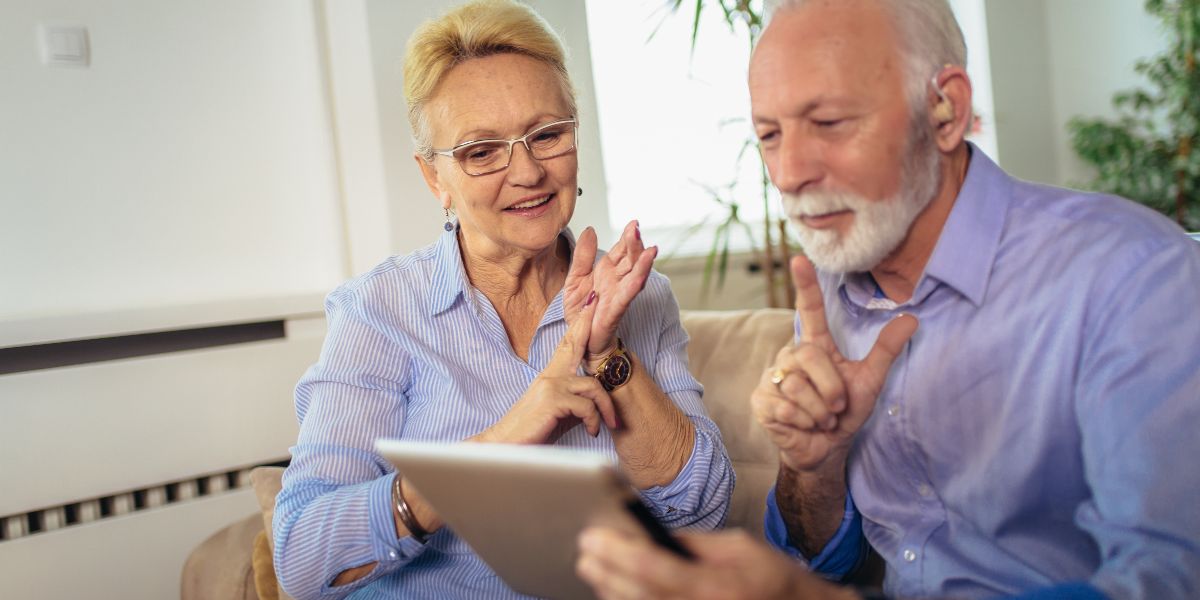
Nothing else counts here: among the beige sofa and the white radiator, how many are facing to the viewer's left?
0

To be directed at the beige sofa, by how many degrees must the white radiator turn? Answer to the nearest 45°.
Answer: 0° — it already faces it

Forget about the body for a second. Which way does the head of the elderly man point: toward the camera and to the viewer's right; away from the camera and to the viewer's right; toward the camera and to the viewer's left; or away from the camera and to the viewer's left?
toward the camera and to the viewer's left

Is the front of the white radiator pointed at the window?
no

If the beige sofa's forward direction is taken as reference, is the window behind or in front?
behind

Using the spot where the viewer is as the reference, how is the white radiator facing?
facing the viewer and to the right of the viewer

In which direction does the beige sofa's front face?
toward the camera

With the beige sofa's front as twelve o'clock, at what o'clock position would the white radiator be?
The white radiator is roughly at 4 o'clock from the beige sofa.

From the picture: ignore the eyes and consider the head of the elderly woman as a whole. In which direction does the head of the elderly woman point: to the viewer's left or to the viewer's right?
to the viewer's right

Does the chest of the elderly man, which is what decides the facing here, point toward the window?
no

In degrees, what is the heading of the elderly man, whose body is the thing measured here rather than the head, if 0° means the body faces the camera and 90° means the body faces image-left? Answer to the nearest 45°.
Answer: approximately 45°
